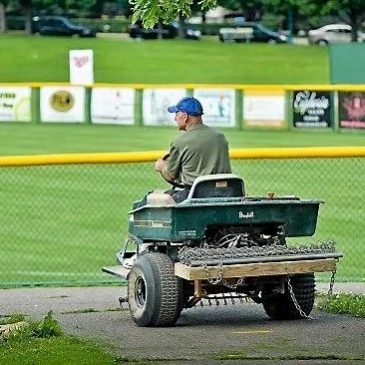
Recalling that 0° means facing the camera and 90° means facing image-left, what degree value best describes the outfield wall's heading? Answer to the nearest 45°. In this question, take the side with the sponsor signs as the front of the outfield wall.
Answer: approximately 0°

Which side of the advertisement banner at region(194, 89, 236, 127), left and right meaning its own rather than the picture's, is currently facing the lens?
front

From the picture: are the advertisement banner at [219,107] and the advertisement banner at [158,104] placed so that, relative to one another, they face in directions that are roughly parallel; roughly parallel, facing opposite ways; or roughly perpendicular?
roughly parallel

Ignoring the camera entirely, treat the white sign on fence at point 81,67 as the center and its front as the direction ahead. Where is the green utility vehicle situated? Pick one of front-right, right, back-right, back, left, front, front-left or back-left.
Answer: front

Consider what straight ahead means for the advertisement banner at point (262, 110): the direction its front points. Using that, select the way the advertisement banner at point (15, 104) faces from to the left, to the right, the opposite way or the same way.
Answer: the same way

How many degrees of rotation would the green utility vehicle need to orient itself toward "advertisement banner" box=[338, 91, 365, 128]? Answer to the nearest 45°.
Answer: approximately 45° to its right

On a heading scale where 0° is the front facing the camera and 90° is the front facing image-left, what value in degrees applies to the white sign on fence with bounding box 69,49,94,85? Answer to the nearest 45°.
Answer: approximately 0°

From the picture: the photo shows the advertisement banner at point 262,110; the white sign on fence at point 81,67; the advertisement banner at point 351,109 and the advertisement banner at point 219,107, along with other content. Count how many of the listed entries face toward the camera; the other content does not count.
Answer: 4

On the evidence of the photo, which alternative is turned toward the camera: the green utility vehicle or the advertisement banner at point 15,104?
the advertisement banner

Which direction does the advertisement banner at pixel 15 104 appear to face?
toward the camera

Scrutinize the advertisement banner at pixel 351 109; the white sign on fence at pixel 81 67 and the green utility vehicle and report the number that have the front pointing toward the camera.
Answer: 2

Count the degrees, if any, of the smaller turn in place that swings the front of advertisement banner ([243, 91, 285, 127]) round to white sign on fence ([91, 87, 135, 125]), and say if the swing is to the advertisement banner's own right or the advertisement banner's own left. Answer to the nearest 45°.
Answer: approximately 90° to the advertisement banner's own right

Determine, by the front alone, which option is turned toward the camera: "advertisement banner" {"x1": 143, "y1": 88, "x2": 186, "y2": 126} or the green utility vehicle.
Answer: the advertisement banner

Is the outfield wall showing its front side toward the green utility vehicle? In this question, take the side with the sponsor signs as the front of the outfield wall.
yes

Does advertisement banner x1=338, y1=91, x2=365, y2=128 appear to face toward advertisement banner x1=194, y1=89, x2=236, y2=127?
no

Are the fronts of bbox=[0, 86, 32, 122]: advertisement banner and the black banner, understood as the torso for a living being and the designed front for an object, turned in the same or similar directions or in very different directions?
same or similar directions

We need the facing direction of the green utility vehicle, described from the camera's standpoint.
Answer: facing away from the viewer and to the left of the viewer

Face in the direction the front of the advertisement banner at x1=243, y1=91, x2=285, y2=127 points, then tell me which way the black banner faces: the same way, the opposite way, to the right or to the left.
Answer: the same way
